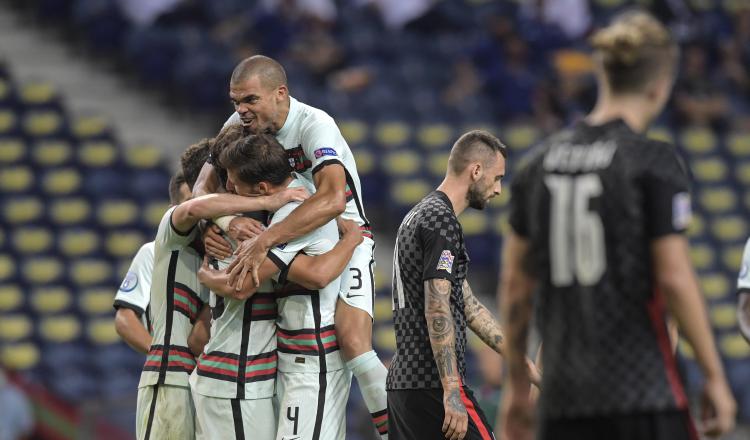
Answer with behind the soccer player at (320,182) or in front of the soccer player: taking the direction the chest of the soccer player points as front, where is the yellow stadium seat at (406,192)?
behind

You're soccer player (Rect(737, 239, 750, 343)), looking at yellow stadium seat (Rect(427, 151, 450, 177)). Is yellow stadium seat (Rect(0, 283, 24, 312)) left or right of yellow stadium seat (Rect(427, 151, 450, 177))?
left

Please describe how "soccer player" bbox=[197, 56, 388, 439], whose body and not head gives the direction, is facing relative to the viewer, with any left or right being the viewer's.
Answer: facing the viewer and to the left of the viewer

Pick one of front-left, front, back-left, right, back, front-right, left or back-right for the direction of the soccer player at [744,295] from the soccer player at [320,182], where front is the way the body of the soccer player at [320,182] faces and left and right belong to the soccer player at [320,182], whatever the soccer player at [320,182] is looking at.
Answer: back-left

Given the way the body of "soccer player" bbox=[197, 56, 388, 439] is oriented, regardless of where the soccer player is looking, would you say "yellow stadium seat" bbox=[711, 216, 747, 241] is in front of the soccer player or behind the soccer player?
behind

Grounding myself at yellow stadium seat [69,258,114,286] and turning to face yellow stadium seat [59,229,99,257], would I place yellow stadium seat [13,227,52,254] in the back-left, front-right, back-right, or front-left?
front-left

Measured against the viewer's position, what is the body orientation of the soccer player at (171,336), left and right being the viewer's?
facing to the right of the viewer

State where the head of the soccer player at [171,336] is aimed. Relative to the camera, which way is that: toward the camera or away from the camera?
away from the camera

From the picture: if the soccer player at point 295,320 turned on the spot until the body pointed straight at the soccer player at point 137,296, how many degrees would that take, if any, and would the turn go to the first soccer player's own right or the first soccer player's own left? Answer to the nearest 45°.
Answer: approximately 45° to the first soccer player's own right

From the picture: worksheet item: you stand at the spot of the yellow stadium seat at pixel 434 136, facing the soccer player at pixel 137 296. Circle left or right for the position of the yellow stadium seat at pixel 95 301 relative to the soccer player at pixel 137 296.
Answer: right

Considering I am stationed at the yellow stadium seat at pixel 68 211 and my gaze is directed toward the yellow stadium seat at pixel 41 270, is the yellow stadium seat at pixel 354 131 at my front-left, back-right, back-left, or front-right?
back-left

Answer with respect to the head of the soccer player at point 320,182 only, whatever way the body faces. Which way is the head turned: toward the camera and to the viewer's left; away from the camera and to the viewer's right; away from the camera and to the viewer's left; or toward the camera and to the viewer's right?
toward the camera and to the viewer's left
